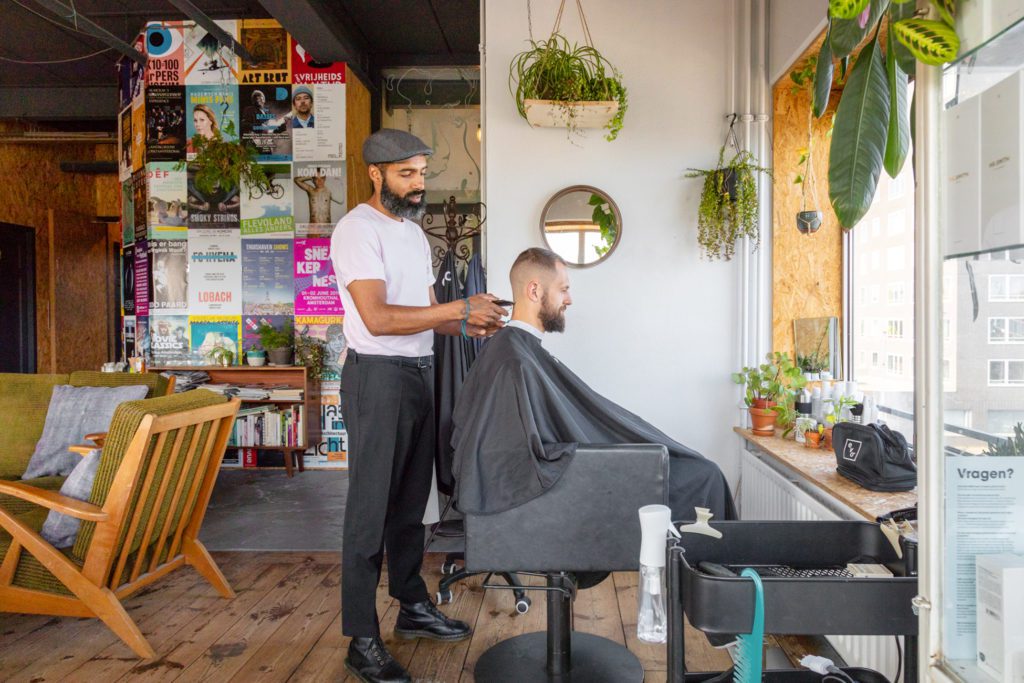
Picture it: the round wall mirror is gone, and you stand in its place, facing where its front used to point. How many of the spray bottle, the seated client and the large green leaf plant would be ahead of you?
3

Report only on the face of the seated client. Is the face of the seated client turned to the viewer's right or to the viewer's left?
to the viewer's right

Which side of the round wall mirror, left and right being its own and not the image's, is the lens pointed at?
front

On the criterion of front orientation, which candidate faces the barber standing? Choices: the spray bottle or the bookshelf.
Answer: the bookshelf

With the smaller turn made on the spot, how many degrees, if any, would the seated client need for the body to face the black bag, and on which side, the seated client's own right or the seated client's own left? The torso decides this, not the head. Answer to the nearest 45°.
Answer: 0° — they already face it

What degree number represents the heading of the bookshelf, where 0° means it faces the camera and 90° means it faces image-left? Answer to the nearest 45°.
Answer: approximately 0°

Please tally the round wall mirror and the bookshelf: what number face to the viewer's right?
0

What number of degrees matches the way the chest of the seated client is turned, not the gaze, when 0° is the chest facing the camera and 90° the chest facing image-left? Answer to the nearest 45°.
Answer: approximately 270°

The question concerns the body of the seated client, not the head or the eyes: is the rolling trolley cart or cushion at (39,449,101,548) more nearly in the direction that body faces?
the rolling trolley cart
